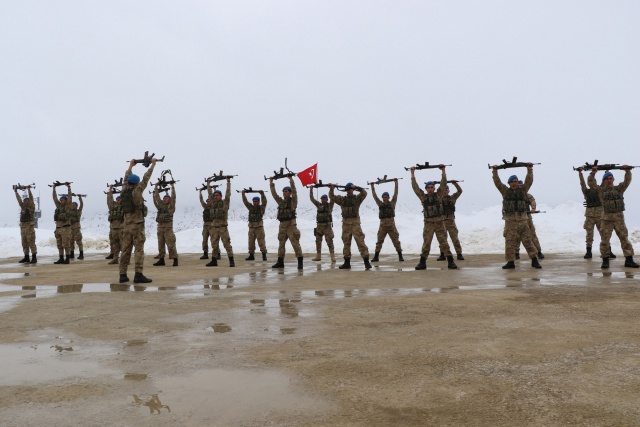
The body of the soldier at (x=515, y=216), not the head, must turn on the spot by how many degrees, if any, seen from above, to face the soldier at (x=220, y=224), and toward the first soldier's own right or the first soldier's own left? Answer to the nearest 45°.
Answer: approximately 90° to the first soldier's own right

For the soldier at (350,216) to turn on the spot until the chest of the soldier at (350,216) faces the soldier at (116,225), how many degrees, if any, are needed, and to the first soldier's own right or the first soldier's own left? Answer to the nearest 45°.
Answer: approximately 90° to the first soldier's own right

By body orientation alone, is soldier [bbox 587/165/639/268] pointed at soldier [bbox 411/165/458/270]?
no

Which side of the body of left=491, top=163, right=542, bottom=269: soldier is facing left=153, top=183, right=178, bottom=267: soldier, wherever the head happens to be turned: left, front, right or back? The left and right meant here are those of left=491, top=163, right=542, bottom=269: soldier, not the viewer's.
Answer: right

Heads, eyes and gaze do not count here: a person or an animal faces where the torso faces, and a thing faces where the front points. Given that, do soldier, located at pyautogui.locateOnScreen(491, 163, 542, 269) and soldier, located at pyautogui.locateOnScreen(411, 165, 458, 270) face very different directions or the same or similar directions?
same or similar directions

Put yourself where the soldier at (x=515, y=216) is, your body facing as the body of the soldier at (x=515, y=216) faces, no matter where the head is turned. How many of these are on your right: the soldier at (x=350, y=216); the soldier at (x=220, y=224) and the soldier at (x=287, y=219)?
3

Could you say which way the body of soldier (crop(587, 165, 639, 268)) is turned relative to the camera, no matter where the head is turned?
toward the camera

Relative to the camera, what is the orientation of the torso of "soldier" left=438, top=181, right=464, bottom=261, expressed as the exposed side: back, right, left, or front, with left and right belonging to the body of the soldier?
front

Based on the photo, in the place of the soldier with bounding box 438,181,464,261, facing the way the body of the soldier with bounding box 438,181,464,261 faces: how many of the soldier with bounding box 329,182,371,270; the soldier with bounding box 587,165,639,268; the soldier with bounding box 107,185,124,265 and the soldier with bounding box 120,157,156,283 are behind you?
0

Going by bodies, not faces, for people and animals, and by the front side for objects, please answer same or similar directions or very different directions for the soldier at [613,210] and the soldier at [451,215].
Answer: same or similar directions

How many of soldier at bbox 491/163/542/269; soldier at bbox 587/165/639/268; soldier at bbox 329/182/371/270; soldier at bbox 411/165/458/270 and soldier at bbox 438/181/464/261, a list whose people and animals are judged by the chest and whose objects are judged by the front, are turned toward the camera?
5

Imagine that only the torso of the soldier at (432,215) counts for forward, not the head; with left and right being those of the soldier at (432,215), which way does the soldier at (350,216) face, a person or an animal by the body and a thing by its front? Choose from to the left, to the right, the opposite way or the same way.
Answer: the same way

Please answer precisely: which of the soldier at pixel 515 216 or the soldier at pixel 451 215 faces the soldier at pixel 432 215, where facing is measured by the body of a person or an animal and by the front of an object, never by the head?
the soldier at pixel 451 215

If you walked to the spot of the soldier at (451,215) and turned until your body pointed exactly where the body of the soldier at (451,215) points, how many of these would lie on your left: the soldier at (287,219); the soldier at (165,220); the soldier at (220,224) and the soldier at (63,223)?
0
